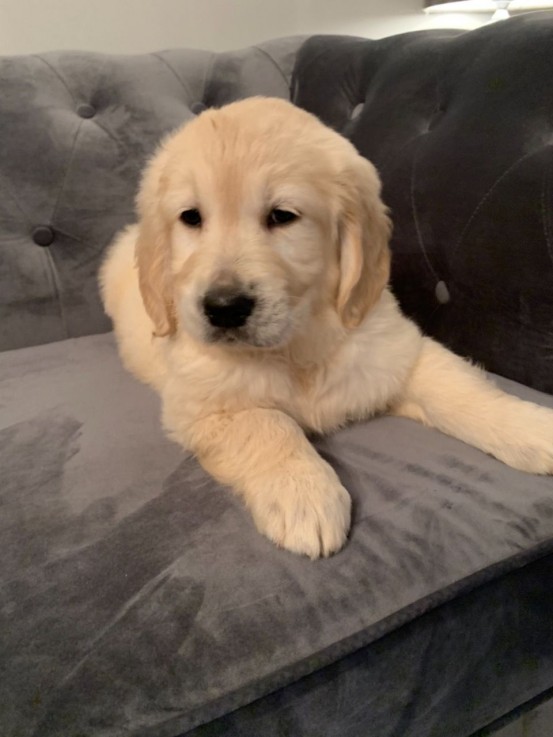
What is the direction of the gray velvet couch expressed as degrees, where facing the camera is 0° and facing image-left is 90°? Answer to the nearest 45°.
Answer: approximately 315°
